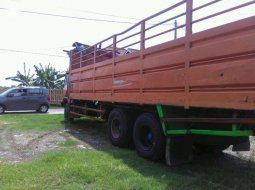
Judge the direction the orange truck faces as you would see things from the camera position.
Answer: facing away from the viewer and to the left of the viewer

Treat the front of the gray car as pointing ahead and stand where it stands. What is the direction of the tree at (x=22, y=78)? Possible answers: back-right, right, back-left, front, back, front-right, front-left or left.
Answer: right

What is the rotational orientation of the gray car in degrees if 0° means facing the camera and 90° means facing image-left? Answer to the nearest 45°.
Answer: approximately 90°

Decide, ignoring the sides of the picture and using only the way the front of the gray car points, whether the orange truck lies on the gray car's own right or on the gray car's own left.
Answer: on the gray car's own left

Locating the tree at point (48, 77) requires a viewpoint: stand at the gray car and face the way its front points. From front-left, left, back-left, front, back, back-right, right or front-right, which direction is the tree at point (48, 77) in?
right
